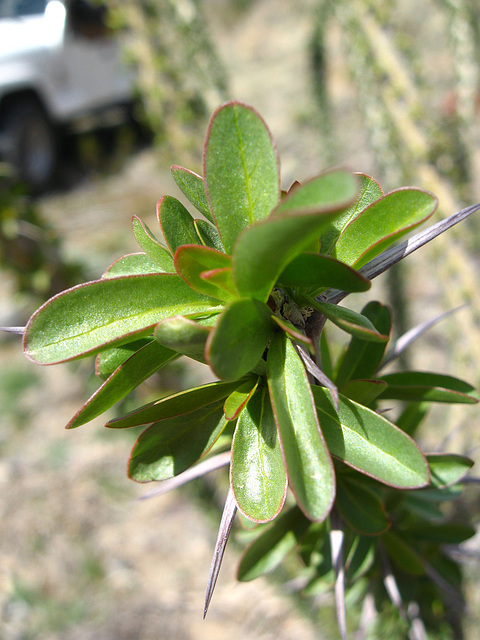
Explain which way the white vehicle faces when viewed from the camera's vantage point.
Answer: facing away from the viewer and to the left of the viewer
